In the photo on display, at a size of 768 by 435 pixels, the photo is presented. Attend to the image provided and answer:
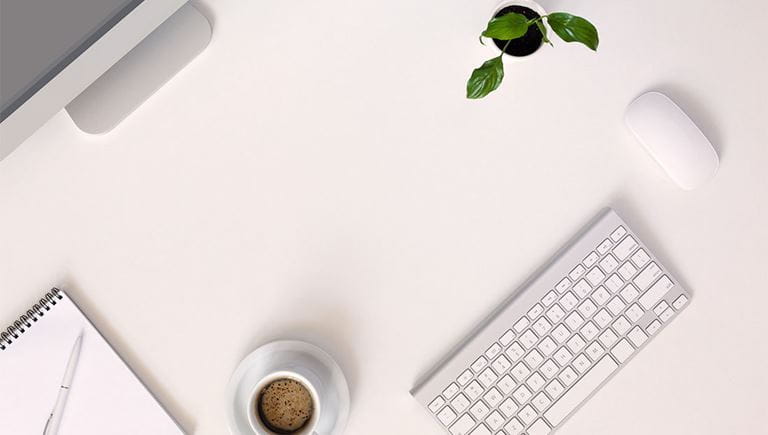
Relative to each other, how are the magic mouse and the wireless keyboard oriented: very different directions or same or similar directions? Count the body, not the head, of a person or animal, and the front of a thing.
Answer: very different directions

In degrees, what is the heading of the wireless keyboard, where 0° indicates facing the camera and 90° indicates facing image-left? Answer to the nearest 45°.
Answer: approximately 315°

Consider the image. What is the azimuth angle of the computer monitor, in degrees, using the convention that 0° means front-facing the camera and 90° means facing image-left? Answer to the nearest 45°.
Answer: approximately 315°
